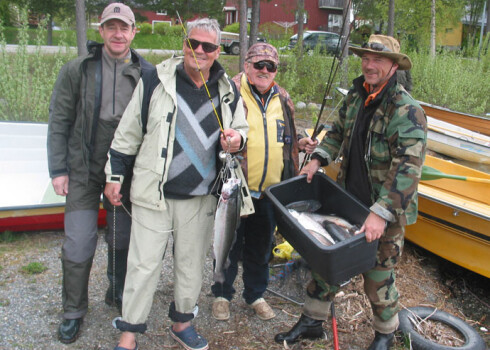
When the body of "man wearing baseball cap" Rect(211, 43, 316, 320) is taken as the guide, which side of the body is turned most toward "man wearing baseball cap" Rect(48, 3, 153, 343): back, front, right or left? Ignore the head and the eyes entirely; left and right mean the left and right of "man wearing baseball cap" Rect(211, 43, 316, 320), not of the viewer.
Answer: right

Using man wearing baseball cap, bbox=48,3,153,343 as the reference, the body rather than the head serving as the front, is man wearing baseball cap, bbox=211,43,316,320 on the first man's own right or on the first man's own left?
on the first man's own left

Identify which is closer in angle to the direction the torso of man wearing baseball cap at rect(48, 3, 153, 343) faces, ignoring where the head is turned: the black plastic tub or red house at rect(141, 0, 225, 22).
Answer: the black plastic tub

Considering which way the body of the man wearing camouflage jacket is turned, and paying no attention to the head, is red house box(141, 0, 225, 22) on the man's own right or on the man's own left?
on the man's own right

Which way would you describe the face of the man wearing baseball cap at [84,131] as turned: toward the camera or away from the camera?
toward the camera

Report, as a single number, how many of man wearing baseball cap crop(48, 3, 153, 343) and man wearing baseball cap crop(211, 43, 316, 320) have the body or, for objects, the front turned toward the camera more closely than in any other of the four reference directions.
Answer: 2

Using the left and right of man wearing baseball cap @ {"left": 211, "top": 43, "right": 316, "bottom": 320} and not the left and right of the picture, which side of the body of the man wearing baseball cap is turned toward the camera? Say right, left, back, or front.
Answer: front

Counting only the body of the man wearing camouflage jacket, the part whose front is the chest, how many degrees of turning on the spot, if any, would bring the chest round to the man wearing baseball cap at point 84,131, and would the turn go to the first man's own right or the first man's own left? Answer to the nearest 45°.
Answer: approximately 45° to the first man's own right

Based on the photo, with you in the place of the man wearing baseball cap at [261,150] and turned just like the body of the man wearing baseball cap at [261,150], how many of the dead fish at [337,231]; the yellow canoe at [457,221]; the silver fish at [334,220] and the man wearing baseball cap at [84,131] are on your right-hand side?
1

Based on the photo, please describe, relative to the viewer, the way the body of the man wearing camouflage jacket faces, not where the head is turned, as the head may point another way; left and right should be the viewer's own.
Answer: facing the viewer and to the left of the viewer

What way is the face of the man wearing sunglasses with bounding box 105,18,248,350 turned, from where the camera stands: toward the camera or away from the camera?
toward the camera

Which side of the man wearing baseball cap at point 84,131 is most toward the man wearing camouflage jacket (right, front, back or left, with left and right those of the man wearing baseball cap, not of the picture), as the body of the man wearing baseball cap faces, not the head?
left

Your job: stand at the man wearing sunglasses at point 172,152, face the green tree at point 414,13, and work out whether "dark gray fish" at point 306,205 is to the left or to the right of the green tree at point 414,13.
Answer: right

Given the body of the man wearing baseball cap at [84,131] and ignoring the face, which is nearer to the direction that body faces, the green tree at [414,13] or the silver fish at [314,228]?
the silver fish

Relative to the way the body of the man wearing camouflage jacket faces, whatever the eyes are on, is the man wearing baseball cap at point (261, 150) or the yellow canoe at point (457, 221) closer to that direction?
the man wearing baseball cap
